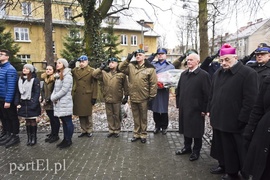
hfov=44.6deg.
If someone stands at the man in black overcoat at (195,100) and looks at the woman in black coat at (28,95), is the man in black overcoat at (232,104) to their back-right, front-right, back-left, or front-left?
back-left

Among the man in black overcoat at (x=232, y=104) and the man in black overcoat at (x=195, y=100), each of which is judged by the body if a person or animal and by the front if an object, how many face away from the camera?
0

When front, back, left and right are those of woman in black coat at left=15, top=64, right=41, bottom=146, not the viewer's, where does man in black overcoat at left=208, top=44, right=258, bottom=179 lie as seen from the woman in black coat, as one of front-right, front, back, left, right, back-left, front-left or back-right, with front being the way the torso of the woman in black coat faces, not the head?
left

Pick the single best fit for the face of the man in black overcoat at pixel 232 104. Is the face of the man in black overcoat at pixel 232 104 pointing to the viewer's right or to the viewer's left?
to the viewer's left

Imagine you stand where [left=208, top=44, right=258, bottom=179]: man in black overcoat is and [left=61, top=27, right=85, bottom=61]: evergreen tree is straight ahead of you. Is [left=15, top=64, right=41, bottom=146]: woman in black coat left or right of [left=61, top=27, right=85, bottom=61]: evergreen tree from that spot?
left

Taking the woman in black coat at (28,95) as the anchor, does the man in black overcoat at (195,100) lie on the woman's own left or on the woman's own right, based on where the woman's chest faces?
on the woman's own left

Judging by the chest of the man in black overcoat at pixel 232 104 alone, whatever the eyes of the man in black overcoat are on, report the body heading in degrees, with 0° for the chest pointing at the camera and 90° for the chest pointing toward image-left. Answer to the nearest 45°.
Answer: approximately 45°

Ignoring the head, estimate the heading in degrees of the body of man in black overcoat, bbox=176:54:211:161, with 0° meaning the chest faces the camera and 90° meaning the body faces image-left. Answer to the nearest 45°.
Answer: approximately 45°

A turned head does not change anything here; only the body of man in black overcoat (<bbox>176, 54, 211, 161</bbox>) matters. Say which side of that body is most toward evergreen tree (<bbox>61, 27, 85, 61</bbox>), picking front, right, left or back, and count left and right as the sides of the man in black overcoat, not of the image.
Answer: right

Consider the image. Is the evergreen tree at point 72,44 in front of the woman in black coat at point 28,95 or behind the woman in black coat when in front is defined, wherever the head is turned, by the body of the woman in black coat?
behind
